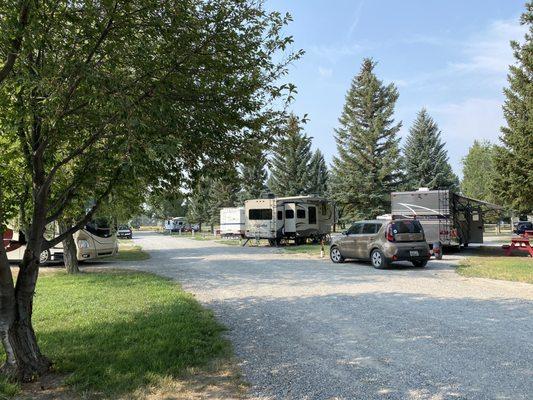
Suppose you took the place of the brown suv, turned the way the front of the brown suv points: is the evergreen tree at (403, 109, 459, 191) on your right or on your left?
on your right

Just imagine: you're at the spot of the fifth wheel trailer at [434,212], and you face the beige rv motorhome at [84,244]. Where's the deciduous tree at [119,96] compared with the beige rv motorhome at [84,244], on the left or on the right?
left

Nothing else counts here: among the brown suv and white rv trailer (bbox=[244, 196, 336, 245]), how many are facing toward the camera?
0

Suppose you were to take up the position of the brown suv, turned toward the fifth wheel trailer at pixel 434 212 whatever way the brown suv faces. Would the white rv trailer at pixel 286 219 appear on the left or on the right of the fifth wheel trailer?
left

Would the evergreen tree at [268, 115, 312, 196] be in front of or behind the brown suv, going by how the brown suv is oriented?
in front

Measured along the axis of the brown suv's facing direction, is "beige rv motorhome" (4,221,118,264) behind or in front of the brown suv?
in front

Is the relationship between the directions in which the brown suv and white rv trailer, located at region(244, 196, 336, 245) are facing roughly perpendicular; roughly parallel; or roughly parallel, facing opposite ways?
roughly perpendicular

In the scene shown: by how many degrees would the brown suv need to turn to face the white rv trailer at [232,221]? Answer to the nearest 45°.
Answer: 0° — it already faces it

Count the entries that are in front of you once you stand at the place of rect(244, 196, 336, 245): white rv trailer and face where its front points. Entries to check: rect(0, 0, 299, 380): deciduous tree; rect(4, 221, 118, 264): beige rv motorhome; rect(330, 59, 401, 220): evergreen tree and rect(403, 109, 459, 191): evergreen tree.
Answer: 2

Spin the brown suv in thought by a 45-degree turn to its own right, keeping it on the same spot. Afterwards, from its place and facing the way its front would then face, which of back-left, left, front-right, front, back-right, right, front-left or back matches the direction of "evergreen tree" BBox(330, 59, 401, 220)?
front

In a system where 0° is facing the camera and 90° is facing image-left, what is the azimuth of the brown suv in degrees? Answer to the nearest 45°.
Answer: approximately 135°
